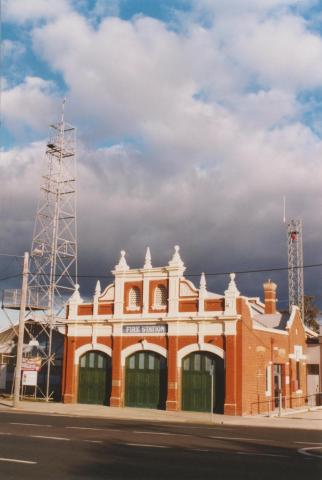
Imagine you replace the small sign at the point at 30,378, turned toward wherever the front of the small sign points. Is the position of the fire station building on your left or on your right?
on your left

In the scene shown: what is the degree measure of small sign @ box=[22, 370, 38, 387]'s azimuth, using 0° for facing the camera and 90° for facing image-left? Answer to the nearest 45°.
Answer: approximately 0°
